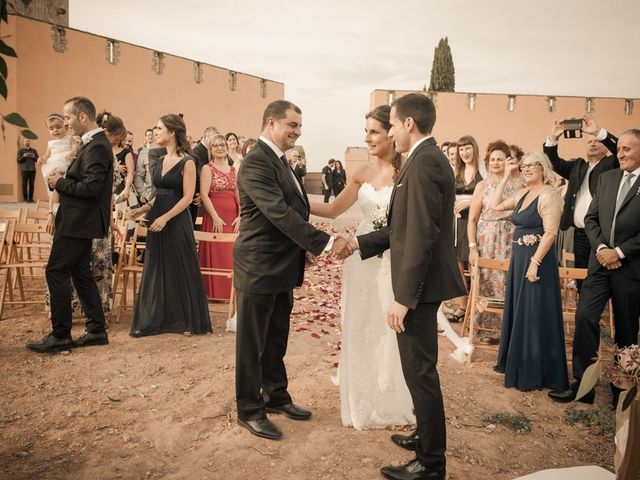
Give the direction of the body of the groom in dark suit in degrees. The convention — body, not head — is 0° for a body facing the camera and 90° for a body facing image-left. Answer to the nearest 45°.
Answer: approximately 90°

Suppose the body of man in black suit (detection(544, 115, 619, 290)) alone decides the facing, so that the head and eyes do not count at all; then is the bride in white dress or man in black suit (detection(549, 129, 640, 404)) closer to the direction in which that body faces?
the bride in white dress

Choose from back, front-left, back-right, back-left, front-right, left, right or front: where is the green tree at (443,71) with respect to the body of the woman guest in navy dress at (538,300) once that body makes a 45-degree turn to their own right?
right

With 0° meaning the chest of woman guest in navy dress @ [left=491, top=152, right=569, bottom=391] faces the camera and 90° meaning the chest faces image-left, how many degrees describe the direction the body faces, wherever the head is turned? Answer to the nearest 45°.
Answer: approximately 45°

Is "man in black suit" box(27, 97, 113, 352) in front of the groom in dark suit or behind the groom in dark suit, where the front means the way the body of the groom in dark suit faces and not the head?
in front

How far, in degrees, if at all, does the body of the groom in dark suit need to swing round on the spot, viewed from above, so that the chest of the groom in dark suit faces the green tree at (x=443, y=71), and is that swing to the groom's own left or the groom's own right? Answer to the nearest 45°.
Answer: approximately 90° to the groom's own right
